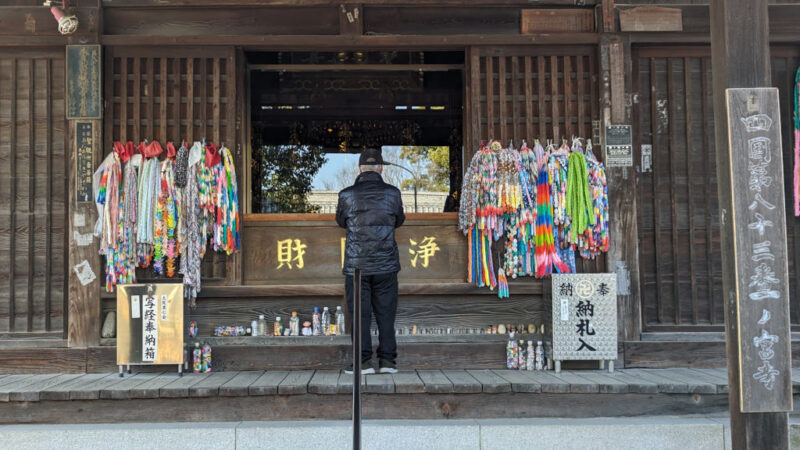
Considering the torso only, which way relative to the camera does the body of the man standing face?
away from the camera

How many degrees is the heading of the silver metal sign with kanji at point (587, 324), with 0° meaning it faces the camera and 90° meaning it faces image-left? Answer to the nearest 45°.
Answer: approximately 0°

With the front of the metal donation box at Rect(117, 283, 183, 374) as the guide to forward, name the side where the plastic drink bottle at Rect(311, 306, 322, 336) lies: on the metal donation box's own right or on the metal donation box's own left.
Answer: on the metal donation box's own left

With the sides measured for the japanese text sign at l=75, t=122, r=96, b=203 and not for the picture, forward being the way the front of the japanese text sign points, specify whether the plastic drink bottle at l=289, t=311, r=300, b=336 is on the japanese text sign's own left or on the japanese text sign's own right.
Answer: on the japanese text sign's own left

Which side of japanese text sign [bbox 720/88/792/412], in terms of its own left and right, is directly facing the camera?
front

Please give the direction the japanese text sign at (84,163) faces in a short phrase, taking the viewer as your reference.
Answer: facing the viewer

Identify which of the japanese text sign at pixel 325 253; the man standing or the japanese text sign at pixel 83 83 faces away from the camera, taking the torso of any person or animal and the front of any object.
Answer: the man standing

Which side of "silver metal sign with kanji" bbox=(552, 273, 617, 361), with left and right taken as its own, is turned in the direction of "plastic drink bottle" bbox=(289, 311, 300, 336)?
right
